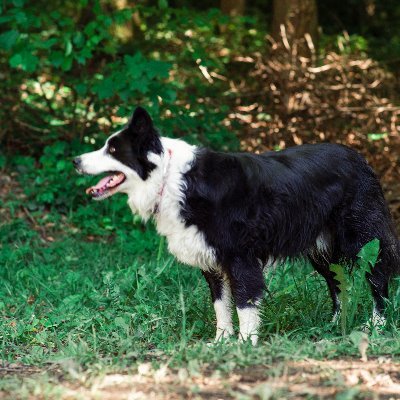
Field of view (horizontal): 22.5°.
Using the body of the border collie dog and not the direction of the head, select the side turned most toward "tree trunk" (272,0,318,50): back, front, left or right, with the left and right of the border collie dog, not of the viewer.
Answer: right

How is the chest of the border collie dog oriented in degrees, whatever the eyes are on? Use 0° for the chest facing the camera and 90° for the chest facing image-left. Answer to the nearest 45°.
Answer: approximately 90°

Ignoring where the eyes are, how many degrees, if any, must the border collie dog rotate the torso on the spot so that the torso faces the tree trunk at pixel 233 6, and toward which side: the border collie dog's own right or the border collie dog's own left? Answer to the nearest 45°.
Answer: approximately 90° to the border collie dog's own right
